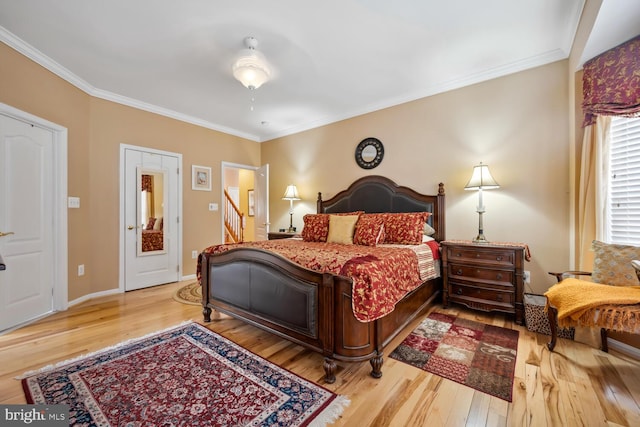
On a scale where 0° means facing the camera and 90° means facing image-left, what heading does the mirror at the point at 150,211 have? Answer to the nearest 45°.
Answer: approximately 315°

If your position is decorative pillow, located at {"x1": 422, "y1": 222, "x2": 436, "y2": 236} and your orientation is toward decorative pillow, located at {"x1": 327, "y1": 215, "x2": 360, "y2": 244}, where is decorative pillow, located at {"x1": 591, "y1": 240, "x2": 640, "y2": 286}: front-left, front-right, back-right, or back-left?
back-left

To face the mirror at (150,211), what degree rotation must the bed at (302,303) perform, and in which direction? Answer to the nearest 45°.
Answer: approximately 90° to its right

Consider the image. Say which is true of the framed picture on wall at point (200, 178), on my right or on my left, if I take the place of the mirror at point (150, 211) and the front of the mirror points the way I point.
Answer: on my left

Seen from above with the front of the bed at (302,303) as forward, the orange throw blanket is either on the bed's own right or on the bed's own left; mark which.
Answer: on the bed's own left

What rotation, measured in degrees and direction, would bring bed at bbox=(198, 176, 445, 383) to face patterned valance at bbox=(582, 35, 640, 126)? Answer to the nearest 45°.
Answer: approximately 135° to its left

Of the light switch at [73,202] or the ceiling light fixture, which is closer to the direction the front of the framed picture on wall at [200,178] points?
the ceiling light fixture
